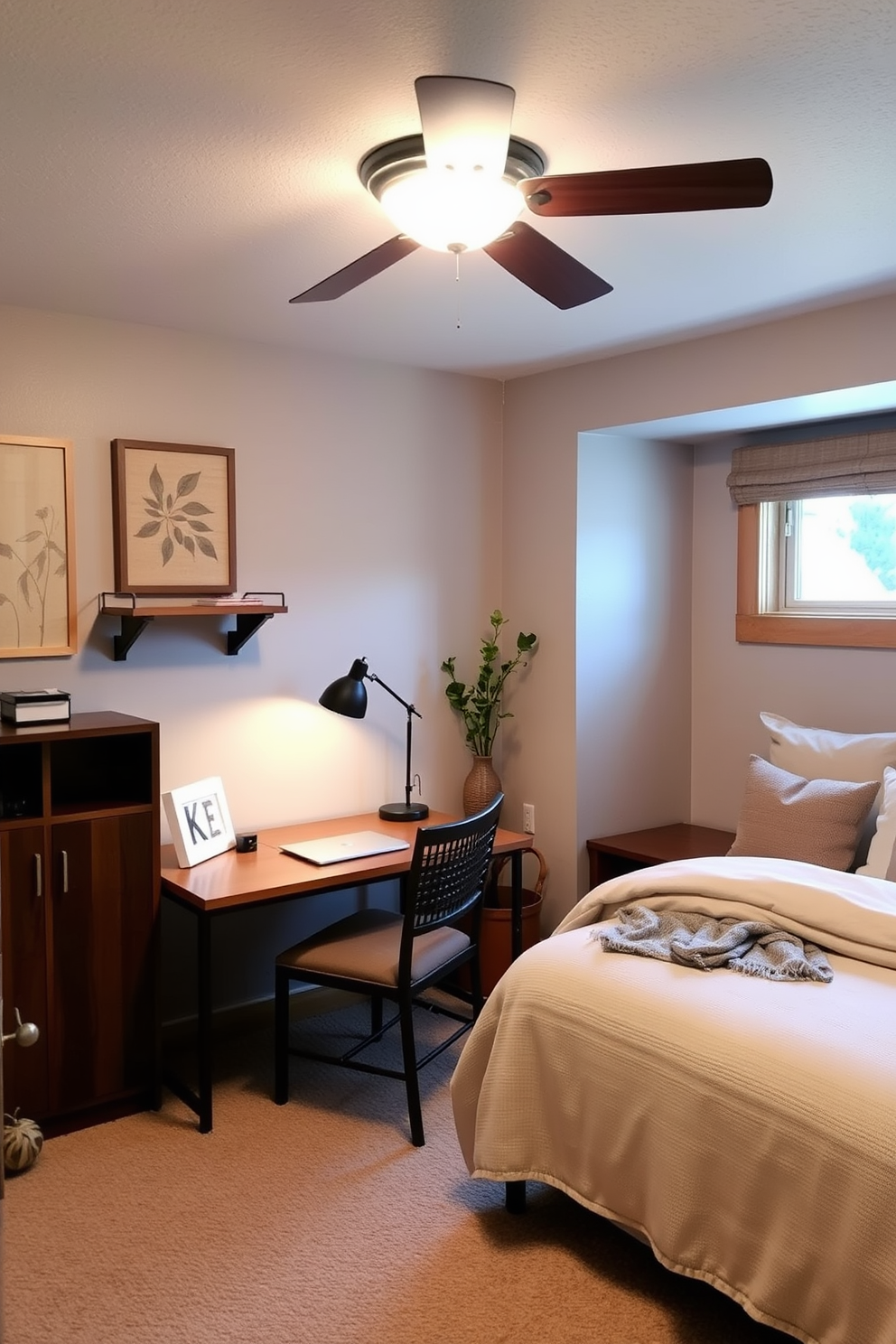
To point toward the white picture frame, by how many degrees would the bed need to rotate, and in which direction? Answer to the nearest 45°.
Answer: approximately 90° to its right

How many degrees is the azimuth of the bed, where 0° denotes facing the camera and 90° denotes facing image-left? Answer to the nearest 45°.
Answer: approximately 45°

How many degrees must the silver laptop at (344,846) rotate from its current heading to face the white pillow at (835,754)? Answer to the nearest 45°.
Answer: approximately 45° to its left

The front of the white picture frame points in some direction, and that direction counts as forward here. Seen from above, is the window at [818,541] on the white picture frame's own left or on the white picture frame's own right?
on the white picture frame's own left

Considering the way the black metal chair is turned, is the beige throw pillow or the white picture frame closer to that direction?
the white picture frame

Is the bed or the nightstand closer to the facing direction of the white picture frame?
the bed

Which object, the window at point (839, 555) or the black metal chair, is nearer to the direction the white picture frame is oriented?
the black metal chair

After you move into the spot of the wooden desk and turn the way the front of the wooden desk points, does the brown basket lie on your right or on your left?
on your left
